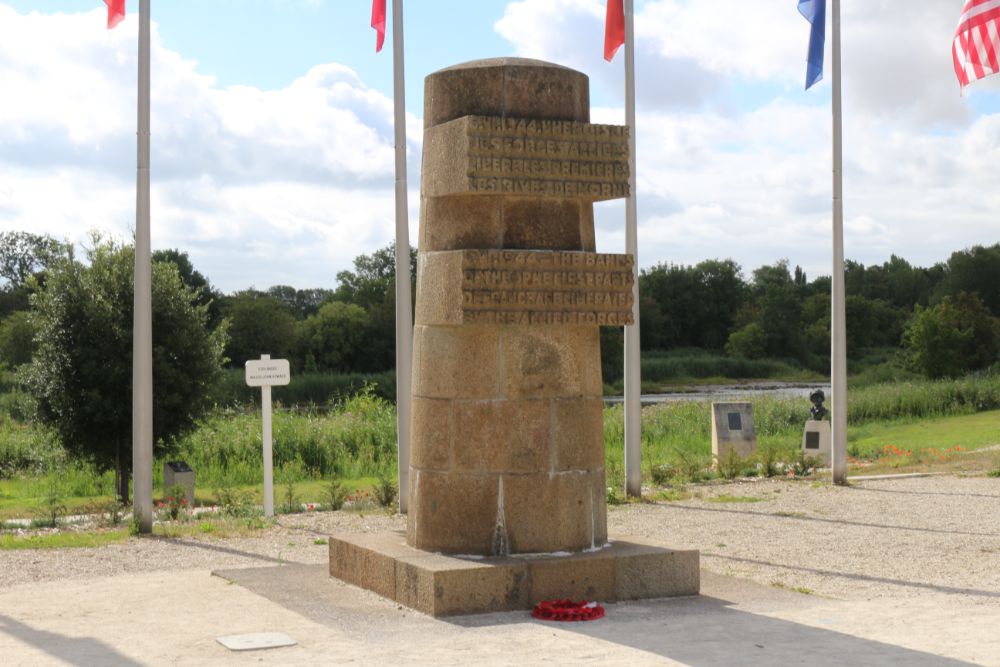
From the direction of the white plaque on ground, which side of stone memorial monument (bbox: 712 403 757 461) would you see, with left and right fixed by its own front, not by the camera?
front

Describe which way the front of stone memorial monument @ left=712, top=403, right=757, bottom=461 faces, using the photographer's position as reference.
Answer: facing the viewer

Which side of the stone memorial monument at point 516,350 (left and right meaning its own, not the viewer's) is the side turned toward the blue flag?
left

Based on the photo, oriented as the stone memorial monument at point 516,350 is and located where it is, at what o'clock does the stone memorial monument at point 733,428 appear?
the stone memorial monument at point 733,428 is roughly at 8 o'clock from the stone memorial monument at point 516,350.

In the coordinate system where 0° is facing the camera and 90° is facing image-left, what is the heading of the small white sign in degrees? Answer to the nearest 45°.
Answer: approximately 0°

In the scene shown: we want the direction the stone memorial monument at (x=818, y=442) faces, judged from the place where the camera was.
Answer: facing the viewer and to the left of the viewer

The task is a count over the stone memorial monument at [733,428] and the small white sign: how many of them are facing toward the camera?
2

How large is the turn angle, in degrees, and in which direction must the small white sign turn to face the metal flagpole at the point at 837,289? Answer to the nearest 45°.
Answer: approximately 90° to its left

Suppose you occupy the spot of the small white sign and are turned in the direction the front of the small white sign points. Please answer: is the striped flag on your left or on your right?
on your left

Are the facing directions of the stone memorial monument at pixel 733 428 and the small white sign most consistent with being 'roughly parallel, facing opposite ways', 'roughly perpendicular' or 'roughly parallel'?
roughly parallel
